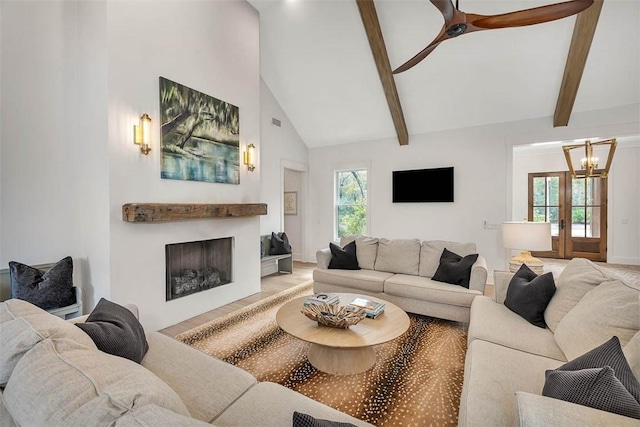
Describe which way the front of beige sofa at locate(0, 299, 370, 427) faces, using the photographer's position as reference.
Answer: facing away from the viewer and to the right of the viewer

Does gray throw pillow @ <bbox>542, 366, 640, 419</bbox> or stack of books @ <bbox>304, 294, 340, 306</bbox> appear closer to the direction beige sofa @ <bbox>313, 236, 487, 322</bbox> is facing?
the stack of books

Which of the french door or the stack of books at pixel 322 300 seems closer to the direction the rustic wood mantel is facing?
the stack of books

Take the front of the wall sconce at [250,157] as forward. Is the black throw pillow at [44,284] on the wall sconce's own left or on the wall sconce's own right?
on the wall sconce's own right

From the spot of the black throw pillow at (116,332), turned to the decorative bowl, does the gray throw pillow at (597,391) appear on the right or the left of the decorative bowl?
right

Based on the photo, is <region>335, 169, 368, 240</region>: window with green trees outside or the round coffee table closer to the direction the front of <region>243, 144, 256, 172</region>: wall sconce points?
the round coffee table

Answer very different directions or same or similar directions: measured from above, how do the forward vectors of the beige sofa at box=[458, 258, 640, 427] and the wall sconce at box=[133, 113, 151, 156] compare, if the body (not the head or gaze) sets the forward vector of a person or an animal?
very different directions

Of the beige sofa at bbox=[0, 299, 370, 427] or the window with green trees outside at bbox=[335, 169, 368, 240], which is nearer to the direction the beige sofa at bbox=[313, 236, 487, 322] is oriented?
the beige sofa at bbox=[0, 299, 370, 427]

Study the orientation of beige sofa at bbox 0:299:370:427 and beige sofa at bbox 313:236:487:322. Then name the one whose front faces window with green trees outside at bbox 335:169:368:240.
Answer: the beige sofa at bbox 0:299:370:427

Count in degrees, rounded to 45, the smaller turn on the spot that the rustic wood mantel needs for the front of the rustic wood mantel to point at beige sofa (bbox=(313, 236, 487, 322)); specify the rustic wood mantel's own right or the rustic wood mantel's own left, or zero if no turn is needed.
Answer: approximately 45° to the rustic wood mantel's own left
